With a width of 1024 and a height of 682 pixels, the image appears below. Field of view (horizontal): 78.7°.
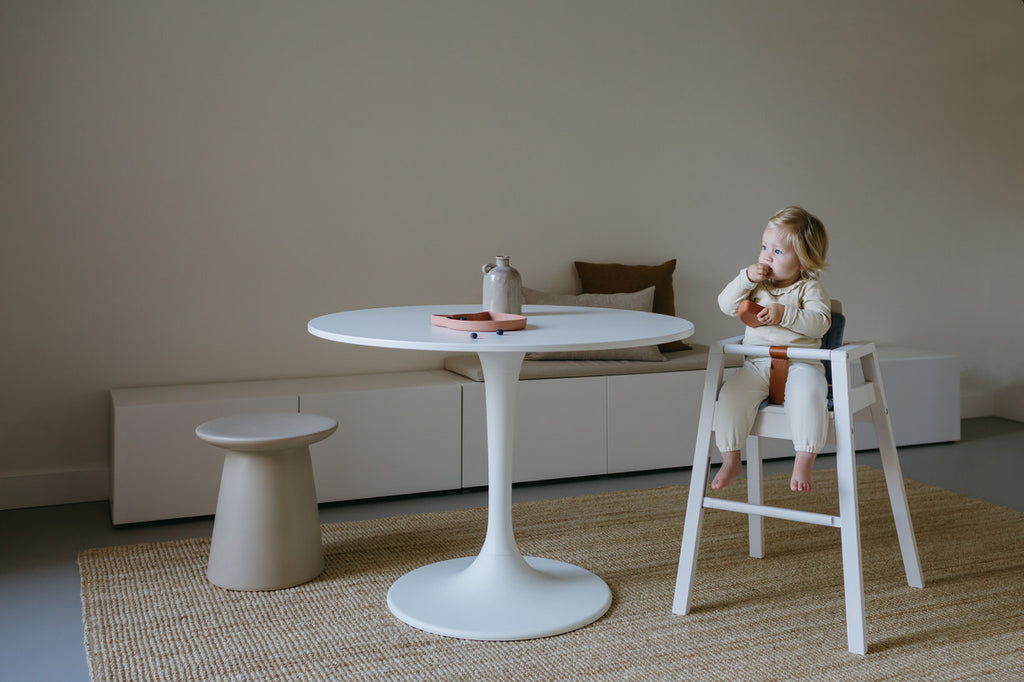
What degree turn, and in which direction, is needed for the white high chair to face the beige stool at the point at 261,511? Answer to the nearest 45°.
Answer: approximately 45° to its right

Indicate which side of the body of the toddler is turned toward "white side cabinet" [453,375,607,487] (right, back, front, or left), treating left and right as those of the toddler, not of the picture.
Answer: right

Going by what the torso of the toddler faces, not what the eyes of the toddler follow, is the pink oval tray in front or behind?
in front

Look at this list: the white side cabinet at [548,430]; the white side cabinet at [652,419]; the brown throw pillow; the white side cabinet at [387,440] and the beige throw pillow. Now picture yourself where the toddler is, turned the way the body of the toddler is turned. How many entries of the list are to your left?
0

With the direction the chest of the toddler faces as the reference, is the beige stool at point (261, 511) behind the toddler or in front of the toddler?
in front

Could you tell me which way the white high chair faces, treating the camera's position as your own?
facing the viewer and to the left of the viewer

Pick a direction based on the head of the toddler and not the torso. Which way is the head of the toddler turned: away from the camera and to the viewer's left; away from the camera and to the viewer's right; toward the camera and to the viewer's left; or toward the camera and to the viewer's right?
toward the camera and to the viewer's left

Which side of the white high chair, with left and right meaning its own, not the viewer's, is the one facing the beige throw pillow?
right

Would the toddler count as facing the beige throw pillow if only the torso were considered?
no
